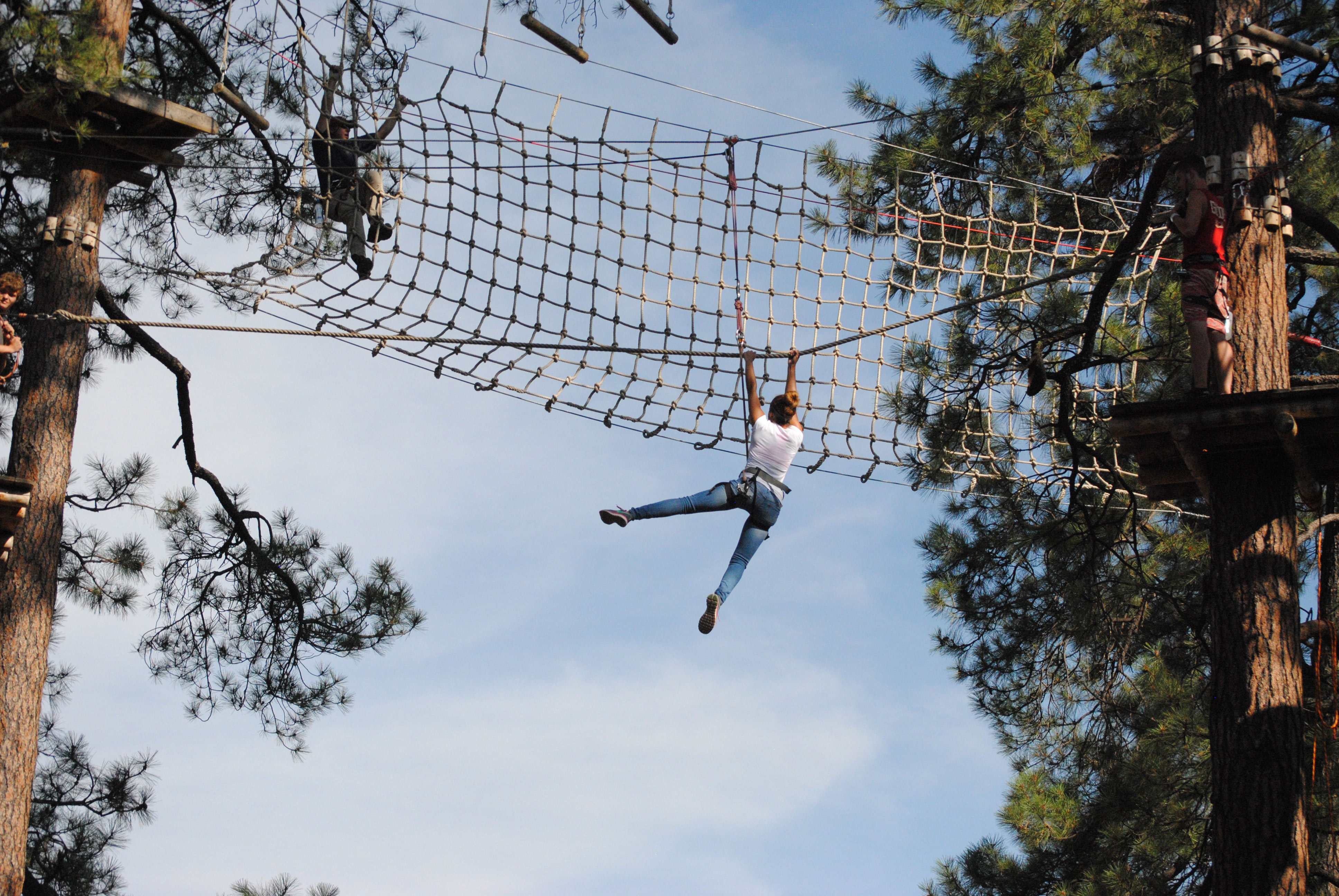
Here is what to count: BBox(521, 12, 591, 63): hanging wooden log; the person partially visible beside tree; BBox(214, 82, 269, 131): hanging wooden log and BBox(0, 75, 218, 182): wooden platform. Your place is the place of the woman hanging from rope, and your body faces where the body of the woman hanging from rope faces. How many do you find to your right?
0

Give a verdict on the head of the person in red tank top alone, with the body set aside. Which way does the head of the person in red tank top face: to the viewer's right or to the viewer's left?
to the viewer's left

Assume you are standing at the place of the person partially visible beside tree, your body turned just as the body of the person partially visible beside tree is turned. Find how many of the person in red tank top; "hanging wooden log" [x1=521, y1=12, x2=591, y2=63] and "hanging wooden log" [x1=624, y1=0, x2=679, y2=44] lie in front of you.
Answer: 3

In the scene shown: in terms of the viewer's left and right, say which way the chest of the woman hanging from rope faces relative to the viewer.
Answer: facing away from the viewer and to the left of the viewer

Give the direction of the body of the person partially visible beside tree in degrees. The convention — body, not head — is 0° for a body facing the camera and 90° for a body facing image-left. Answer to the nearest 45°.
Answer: approximately 315°

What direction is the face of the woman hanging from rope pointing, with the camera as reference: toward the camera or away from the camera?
away from the camera

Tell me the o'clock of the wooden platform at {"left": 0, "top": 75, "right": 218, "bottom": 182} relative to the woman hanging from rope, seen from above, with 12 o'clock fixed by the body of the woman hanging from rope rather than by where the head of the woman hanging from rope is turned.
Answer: The wooden platform is roughly at 10 o'clock from the woman hanging from rope.

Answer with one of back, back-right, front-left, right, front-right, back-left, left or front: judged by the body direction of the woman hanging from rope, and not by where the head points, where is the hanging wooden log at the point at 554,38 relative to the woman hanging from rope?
left
